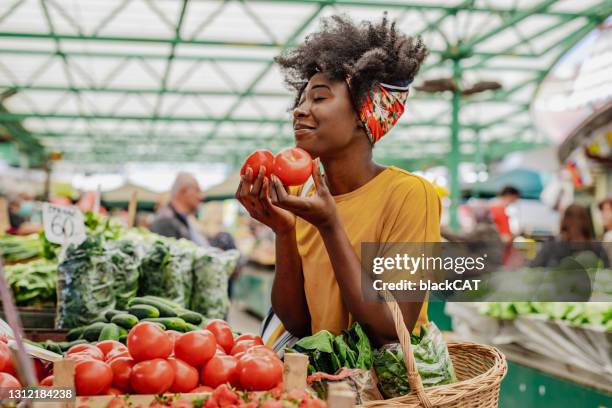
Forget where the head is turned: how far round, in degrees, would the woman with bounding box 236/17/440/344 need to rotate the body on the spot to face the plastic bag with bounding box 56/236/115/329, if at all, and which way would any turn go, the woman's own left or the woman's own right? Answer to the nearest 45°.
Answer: approximately 90° to the woman's own right

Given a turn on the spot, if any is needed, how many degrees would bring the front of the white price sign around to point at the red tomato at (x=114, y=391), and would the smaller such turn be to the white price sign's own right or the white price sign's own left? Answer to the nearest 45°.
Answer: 0° — it already faces it

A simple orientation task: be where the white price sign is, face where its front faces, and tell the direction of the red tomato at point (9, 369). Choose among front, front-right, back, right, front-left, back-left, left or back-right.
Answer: front

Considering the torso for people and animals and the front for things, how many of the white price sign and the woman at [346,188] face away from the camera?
0

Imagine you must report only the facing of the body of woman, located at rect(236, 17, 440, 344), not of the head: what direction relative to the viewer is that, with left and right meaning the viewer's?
facing the viewer and to the left of the viewer

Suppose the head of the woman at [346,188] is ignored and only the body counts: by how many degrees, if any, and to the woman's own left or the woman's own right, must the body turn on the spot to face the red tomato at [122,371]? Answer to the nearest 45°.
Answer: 0° — they already face it

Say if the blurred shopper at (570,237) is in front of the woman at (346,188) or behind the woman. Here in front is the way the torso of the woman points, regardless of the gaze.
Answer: behind

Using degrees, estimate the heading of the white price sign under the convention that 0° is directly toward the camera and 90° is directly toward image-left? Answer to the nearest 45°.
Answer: approximately 0°

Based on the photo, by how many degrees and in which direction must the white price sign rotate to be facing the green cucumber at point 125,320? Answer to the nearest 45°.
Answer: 0° — it already faces it

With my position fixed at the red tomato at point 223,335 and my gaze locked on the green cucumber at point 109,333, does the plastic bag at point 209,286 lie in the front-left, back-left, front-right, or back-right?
front-right

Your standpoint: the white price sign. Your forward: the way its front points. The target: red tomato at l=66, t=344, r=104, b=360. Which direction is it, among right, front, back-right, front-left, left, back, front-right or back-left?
front

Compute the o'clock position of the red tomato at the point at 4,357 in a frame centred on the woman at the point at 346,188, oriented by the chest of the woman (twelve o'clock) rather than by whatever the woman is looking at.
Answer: The red tomato is roughly at 1 o'clock from the woman.

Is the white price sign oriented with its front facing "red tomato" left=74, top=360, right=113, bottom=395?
yes

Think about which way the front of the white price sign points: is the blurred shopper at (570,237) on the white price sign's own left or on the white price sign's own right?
on the white price sign's own left

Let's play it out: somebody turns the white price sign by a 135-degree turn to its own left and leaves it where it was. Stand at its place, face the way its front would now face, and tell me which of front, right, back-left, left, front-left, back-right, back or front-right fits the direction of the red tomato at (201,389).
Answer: back-right

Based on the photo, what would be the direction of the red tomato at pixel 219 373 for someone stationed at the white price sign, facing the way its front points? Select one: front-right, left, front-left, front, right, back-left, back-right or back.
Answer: front
